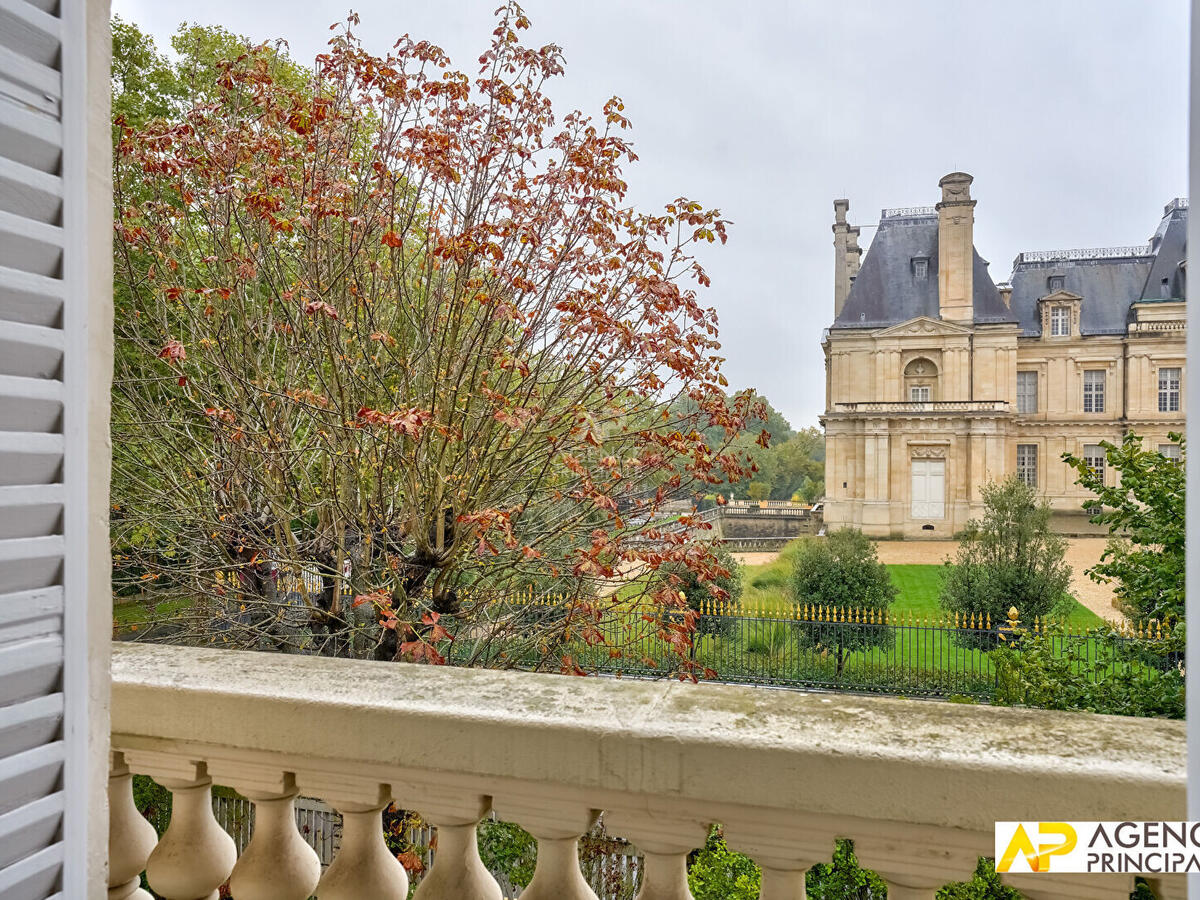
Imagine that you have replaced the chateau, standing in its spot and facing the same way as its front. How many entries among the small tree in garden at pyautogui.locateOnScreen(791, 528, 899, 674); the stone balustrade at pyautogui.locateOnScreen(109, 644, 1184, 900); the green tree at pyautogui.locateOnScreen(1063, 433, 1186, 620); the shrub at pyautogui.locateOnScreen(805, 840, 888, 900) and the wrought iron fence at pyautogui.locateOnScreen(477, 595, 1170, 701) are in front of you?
5

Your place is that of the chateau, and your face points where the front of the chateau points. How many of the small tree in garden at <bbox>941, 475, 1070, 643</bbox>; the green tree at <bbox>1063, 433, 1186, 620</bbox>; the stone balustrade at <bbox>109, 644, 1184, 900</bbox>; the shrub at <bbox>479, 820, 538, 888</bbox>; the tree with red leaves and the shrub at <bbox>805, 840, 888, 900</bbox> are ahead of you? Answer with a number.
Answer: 6

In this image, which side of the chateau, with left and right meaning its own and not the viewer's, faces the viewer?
front

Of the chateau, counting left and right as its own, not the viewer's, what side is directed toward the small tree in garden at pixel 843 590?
front

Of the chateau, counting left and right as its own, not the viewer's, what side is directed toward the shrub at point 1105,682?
front

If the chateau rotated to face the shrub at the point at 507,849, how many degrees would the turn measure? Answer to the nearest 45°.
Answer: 0° — it already faces it

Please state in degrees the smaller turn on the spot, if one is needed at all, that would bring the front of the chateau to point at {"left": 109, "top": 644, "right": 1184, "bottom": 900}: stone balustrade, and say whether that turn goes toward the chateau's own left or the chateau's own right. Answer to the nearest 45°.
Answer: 0° — it already faces it

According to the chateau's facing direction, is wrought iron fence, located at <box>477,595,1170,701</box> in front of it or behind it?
in front

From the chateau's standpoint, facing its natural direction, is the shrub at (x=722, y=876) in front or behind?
in front

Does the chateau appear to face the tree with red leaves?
yes

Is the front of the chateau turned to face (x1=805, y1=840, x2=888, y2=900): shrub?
yes

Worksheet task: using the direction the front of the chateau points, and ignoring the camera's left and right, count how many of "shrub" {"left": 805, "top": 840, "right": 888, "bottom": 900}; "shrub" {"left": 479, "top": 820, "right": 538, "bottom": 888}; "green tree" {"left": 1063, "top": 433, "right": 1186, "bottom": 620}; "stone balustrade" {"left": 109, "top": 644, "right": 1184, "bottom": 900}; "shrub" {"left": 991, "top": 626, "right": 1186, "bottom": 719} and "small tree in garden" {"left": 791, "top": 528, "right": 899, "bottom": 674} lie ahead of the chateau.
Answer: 6

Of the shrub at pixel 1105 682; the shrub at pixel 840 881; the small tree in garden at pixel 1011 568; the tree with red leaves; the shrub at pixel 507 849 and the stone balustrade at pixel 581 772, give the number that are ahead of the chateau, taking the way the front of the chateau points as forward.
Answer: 6

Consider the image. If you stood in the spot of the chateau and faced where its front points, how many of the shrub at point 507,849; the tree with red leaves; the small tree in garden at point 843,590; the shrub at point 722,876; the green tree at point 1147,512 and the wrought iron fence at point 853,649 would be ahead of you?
6
